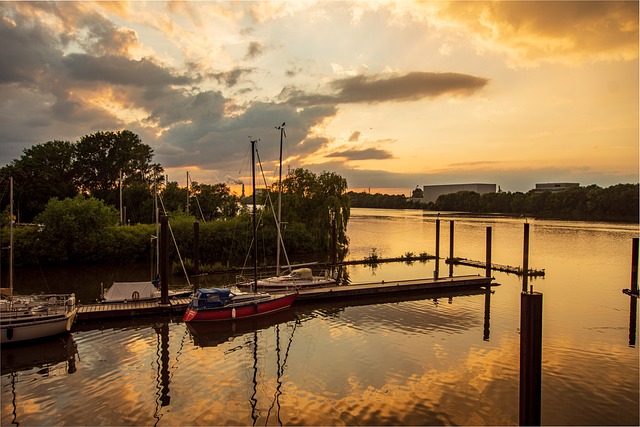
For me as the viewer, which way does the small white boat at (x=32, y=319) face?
facing away from the viewer and to the right of the viewer

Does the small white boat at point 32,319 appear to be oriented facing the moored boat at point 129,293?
yes

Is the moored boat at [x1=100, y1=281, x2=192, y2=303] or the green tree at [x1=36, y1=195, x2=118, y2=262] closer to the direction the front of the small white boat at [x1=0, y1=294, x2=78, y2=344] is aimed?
the moored boat

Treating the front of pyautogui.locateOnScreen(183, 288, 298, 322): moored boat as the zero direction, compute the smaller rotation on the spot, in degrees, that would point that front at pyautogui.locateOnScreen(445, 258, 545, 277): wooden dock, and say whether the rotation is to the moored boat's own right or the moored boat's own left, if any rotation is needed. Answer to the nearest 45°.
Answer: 0° — it already faces it

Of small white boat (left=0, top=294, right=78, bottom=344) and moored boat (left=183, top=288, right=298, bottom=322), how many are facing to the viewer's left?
0

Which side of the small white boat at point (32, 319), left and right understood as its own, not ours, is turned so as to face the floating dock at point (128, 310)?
front

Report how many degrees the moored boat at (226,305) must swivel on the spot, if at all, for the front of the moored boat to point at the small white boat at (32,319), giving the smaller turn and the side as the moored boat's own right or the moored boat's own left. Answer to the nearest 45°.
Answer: approximately 135° to the moored boat's own left

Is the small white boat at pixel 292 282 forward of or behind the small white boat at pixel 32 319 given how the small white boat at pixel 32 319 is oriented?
forward

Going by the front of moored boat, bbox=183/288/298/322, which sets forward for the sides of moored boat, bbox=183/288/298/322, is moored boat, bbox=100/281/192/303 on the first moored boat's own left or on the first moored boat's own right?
on the first moored boat's own left

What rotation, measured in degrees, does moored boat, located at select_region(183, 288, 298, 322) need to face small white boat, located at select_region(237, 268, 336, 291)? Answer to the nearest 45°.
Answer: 0° — it already faces it

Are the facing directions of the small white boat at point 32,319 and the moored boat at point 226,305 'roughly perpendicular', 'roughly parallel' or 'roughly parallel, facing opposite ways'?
roughly parallel

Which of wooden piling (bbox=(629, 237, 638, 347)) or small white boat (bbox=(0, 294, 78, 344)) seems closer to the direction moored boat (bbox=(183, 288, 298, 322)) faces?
the wooden piling
